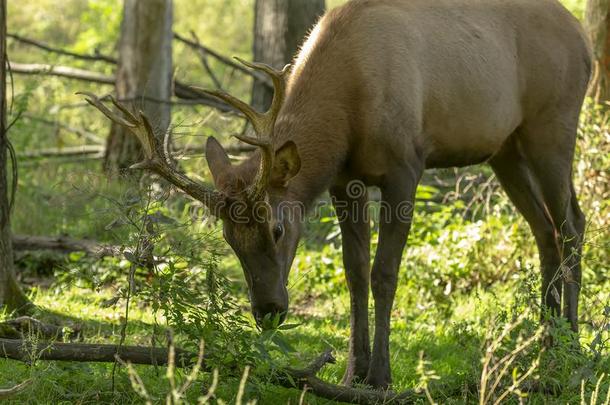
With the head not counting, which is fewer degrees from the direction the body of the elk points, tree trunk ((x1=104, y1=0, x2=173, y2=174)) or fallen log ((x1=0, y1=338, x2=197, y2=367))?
the fallen log

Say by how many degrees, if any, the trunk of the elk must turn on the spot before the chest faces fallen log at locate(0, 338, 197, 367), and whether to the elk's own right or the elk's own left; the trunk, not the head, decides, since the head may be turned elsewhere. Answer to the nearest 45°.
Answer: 0° — it already faces it

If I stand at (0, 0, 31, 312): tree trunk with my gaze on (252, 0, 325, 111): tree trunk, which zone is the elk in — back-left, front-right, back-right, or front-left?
front-right

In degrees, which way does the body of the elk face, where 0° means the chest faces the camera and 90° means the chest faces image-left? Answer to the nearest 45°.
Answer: approximately 45°

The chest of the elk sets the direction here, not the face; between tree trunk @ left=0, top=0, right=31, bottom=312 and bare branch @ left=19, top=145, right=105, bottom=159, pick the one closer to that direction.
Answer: the tree trunk

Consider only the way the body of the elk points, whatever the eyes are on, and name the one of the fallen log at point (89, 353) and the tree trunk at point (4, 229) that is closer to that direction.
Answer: the fallen log

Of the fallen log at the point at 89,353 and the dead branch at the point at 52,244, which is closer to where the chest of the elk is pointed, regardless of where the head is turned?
the fallen log

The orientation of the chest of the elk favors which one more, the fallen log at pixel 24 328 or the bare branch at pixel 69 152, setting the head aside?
the fallen log

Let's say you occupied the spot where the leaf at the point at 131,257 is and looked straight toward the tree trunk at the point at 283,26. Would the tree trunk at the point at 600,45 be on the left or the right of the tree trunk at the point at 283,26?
right

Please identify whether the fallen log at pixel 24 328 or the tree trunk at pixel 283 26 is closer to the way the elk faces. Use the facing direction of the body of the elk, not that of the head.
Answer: the fallen log

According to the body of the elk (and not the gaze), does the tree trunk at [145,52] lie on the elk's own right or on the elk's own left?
on the elk's own right

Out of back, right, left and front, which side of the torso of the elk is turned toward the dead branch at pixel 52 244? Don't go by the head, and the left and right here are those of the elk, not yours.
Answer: right

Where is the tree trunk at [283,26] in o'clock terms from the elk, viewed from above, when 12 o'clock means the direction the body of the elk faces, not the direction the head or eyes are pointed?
The tree trunk is roughly at 4 o'clock from the elk.

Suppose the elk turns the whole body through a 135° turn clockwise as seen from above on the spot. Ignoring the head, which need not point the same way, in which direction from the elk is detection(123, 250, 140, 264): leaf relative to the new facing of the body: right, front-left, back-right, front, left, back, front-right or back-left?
back-left

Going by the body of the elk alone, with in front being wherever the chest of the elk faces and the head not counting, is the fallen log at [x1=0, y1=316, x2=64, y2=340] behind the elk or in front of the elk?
in front

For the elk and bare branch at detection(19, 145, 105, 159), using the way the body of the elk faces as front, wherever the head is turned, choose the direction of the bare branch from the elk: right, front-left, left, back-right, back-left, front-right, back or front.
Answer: right

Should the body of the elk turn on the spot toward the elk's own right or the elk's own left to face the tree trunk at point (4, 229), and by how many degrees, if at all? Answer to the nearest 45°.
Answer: approximately 45° to the elk's own right
